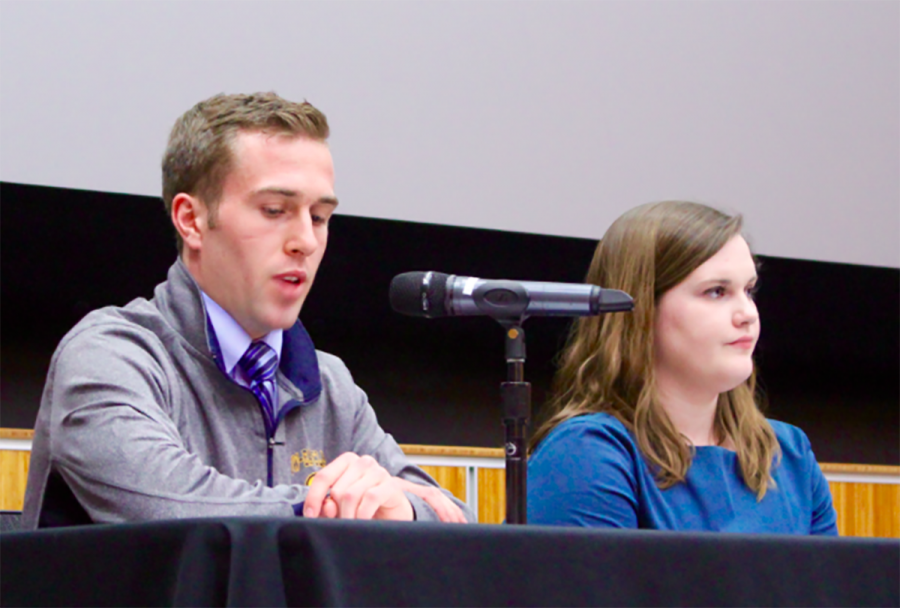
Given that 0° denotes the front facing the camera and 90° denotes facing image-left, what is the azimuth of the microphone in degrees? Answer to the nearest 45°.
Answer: approximately 90°

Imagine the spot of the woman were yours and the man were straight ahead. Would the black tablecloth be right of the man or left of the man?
left

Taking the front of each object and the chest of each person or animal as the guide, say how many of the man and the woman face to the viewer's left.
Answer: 0

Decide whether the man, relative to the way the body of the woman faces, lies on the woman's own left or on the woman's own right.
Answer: on the woman's own right

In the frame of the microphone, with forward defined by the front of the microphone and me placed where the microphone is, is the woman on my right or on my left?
on my right

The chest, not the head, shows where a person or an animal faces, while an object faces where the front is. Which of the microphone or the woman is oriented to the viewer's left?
the microphone

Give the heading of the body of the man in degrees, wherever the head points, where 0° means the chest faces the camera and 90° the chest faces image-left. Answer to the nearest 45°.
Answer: approximately 315°

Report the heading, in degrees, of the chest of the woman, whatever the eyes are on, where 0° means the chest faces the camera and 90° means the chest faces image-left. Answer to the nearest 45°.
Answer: approximately 315°
